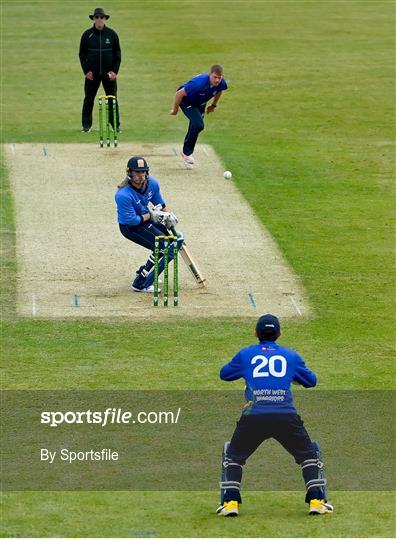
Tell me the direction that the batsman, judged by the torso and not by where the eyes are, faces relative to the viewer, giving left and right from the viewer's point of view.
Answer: facing the viewer and to the right of the viewer

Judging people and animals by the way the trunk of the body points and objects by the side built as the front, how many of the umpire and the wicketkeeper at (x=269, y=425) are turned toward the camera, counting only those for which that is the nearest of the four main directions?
1

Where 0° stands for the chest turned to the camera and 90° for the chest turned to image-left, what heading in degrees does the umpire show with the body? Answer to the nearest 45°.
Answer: approximately 0°

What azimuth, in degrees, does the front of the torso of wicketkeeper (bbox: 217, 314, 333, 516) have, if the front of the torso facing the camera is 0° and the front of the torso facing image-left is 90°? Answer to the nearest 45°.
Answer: approximately 180°

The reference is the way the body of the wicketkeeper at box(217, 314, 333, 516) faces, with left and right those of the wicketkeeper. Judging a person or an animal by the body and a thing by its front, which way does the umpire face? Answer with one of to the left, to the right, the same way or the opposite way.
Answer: the opposite way
